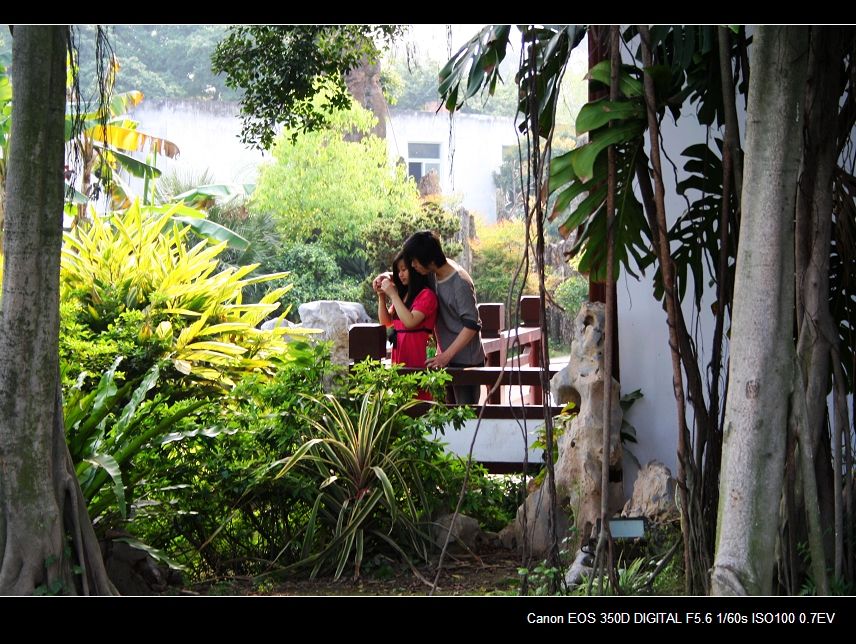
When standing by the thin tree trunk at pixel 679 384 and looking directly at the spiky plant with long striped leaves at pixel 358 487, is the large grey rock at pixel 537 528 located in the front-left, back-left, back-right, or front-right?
front-right

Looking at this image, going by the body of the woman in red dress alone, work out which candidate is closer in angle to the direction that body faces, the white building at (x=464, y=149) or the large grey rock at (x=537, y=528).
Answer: the large grey rock

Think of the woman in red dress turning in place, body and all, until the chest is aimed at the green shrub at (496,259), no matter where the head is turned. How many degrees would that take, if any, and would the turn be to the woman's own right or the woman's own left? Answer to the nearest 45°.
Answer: approximately 135° to the woman's own right

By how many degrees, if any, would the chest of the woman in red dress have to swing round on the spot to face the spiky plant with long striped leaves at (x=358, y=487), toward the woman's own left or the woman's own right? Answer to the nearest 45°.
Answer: approximately 45° to the woman's own left

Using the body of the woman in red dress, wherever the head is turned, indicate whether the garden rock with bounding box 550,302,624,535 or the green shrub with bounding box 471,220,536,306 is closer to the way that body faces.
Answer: the garden rock

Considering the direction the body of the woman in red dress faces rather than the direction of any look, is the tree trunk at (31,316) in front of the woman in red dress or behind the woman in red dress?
in front

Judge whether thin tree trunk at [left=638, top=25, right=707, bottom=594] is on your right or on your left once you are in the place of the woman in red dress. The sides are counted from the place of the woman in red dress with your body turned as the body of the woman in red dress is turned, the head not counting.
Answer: on your left

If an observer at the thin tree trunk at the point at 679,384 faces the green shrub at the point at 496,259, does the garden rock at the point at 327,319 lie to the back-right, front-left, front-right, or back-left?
front-left

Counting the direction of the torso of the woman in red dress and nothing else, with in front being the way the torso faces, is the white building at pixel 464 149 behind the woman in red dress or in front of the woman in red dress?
behind

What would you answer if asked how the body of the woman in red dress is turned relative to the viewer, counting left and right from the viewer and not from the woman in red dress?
facing the viewer and to the left of the viewer

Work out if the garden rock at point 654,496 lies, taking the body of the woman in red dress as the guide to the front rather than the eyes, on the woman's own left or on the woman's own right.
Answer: on the woman's own left

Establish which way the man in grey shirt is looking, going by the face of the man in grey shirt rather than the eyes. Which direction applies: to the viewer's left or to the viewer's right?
to the viewer's left

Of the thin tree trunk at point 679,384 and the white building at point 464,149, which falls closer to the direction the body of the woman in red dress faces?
the thin tree trunk

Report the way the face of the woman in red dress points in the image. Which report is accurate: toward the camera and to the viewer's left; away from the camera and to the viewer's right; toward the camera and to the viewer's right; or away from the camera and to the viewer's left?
toward the camera and to the viewer's left

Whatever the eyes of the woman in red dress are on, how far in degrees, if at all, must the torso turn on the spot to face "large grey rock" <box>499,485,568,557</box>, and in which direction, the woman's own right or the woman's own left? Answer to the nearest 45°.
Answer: approximately 90° to the woman's own left

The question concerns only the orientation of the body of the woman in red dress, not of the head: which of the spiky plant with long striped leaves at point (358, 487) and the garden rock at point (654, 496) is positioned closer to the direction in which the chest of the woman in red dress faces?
the spiky plant with long striped leaves
